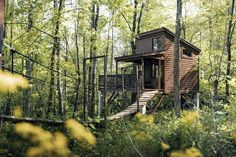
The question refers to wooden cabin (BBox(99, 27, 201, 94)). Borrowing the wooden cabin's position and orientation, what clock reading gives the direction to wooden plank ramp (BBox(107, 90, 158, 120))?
The wooden plank ramp is roughly at 11 o'clock from the wooden cabin.

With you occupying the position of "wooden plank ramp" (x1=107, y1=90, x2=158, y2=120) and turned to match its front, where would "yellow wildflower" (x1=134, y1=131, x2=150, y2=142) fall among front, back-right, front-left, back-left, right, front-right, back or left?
front-left

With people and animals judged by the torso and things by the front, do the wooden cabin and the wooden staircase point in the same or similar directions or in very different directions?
same or similar directions

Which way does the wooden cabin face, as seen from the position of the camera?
facing the viewer and to the left of the viewer

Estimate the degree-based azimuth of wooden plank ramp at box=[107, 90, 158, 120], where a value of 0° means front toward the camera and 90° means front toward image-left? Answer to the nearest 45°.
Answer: approximately 45°

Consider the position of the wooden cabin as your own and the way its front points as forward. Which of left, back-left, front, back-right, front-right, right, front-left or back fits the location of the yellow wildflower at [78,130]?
front-left

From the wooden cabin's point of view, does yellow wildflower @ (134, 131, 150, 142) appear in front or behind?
in front

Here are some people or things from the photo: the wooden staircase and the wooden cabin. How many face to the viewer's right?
0
